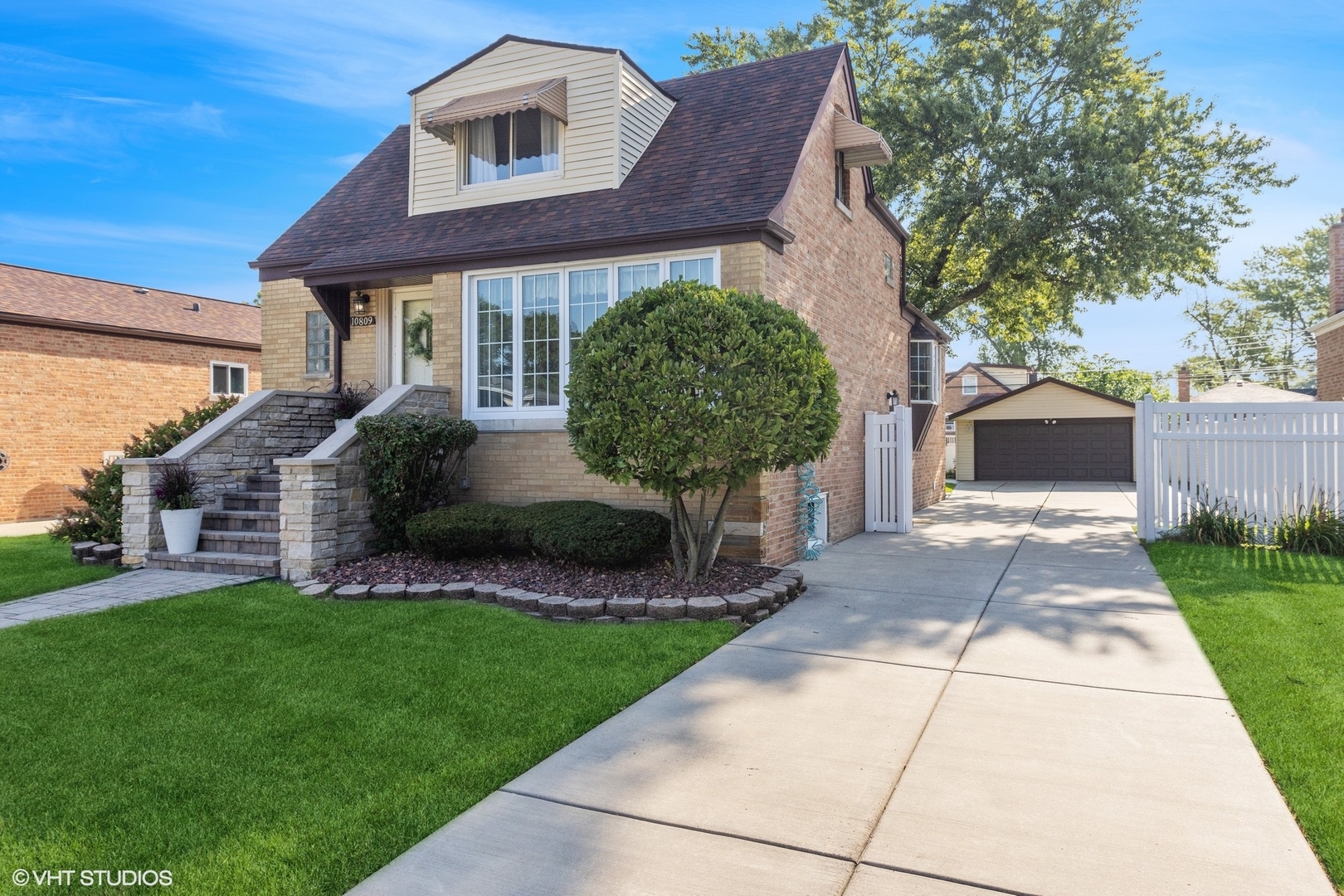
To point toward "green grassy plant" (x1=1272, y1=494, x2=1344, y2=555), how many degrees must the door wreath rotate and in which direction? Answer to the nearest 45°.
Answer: approximately 90° to its left

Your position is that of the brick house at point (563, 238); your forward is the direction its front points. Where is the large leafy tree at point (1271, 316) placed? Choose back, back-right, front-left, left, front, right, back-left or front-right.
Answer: back

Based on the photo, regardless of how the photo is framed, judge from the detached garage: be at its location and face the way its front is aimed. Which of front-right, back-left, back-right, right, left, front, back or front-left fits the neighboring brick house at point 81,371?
front-right

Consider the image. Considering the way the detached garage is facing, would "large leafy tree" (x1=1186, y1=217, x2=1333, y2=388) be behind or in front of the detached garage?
behind

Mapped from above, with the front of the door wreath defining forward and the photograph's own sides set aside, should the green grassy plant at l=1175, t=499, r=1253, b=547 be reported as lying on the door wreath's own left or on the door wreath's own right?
on the door wreath's own left

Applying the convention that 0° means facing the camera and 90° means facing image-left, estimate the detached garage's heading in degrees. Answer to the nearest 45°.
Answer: approximately 0°

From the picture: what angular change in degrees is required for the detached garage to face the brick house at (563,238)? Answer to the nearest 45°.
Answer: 0° — it already faces it

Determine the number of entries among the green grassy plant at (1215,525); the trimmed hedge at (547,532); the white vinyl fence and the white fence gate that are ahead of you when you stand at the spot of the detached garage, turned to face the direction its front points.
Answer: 4

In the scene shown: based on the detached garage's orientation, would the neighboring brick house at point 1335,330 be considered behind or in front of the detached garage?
in front
